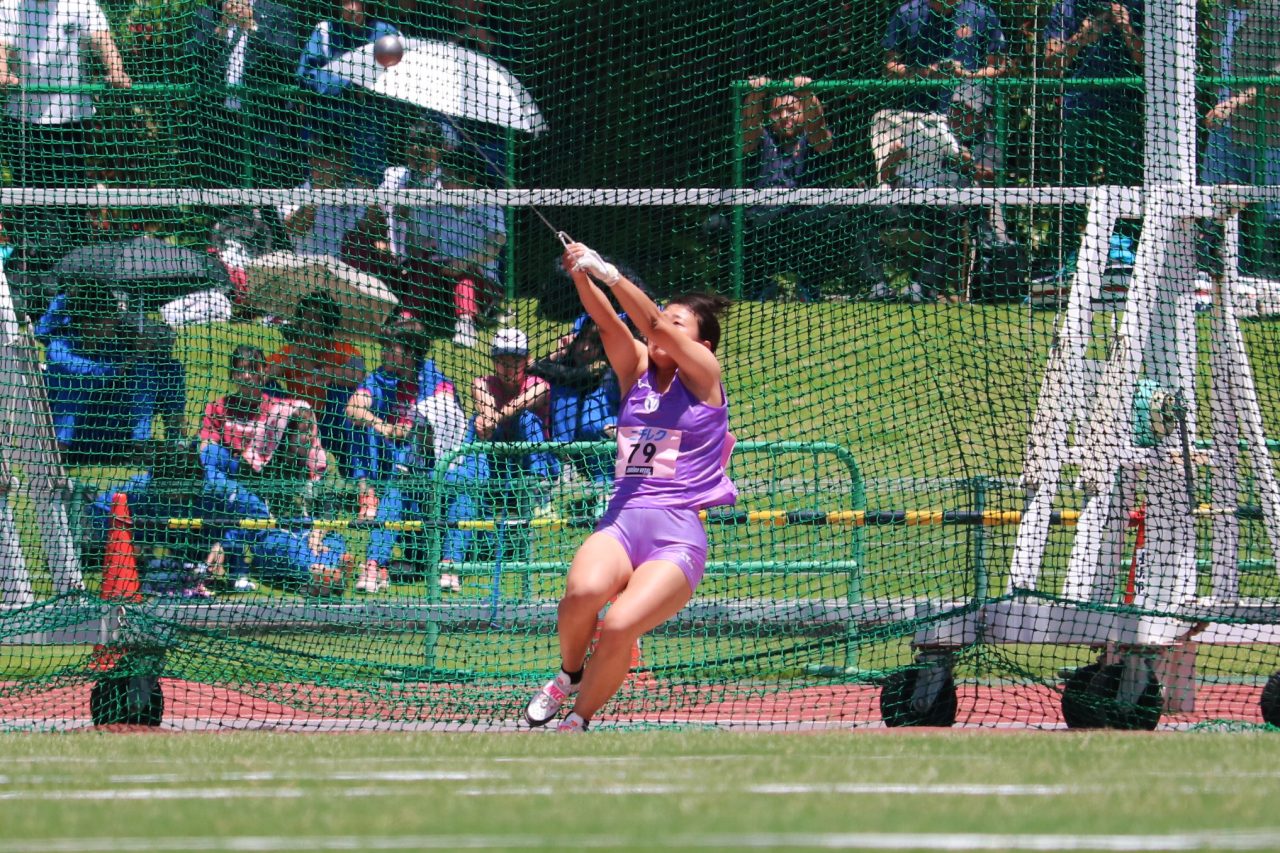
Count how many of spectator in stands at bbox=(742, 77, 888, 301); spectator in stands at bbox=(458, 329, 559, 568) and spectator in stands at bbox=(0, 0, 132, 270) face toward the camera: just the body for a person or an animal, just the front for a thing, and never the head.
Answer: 3

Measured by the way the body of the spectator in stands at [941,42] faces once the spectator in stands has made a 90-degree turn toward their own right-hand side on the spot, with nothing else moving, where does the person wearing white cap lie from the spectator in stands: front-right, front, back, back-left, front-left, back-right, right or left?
front

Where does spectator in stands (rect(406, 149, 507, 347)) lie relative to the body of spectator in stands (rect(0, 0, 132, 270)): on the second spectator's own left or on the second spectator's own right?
on the second spectator's own left

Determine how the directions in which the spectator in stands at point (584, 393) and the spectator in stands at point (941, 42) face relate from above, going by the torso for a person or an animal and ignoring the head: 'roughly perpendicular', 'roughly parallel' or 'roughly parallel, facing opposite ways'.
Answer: roughly parallel

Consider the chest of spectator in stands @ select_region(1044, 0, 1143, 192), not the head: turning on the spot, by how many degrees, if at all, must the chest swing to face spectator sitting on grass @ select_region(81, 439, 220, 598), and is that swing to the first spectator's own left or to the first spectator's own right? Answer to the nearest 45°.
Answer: approximately 90° to the first spectator's own right

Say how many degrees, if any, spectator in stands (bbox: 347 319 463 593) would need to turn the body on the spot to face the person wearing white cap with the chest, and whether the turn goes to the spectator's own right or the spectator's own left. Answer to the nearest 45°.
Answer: approximately 90° to the spectator's own left

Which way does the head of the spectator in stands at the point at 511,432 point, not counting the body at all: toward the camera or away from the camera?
toward the camera

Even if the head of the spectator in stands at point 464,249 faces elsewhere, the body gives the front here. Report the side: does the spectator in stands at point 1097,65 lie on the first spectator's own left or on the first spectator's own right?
on the first spectator's own left

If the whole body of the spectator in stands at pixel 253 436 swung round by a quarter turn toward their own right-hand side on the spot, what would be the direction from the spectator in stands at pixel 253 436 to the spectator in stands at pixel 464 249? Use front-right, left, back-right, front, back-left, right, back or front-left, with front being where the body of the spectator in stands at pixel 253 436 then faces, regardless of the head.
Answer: back

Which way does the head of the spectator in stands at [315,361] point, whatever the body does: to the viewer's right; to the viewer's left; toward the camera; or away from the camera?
toward the camera

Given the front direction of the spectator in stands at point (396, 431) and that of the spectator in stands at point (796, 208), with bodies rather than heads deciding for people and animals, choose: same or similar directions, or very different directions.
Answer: same or similar directions

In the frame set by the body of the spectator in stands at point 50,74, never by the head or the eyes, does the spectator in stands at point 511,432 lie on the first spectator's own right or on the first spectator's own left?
on the first spectator's own left

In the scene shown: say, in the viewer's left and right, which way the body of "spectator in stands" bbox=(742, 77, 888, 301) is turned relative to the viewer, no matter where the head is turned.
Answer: facing the viewer
